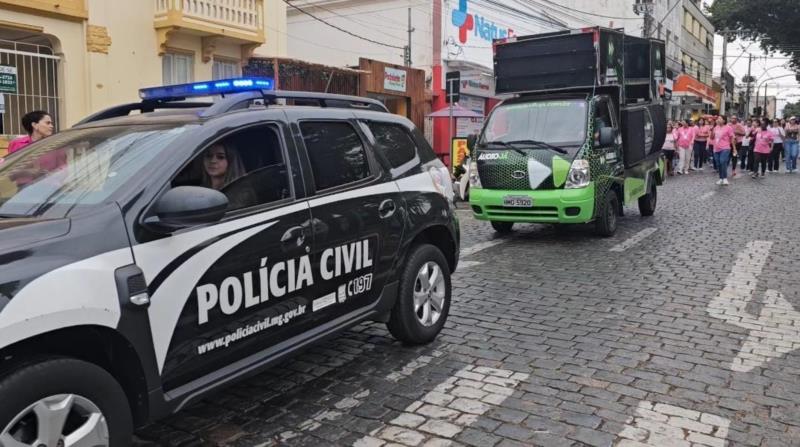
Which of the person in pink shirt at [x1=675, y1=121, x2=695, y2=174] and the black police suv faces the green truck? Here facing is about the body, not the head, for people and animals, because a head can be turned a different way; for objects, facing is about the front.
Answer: the person in pink shirt

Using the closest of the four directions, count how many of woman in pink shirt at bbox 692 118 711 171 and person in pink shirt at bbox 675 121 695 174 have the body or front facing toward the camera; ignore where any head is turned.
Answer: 2

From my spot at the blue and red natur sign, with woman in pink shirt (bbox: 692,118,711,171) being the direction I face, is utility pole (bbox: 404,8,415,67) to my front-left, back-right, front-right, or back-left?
back-right

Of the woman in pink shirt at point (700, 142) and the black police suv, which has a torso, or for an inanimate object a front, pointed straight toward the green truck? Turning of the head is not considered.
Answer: the woman in pink shirt

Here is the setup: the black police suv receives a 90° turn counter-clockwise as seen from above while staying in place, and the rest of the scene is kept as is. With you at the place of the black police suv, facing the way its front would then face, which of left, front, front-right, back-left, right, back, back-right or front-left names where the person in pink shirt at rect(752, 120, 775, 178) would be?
left

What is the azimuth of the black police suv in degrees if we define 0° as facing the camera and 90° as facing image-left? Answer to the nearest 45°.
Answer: approximately 45°

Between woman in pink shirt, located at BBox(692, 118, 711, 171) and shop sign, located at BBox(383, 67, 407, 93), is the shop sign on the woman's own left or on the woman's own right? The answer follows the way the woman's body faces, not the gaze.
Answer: on the woman's own right

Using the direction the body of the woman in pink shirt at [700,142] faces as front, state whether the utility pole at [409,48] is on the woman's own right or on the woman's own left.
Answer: on the woman's own right

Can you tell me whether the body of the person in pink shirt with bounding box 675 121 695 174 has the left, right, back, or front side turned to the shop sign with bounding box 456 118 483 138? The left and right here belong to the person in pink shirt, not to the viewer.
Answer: right

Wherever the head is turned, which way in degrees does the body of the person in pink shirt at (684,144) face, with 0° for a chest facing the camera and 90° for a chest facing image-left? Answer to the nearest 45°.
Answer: approximately 0°
